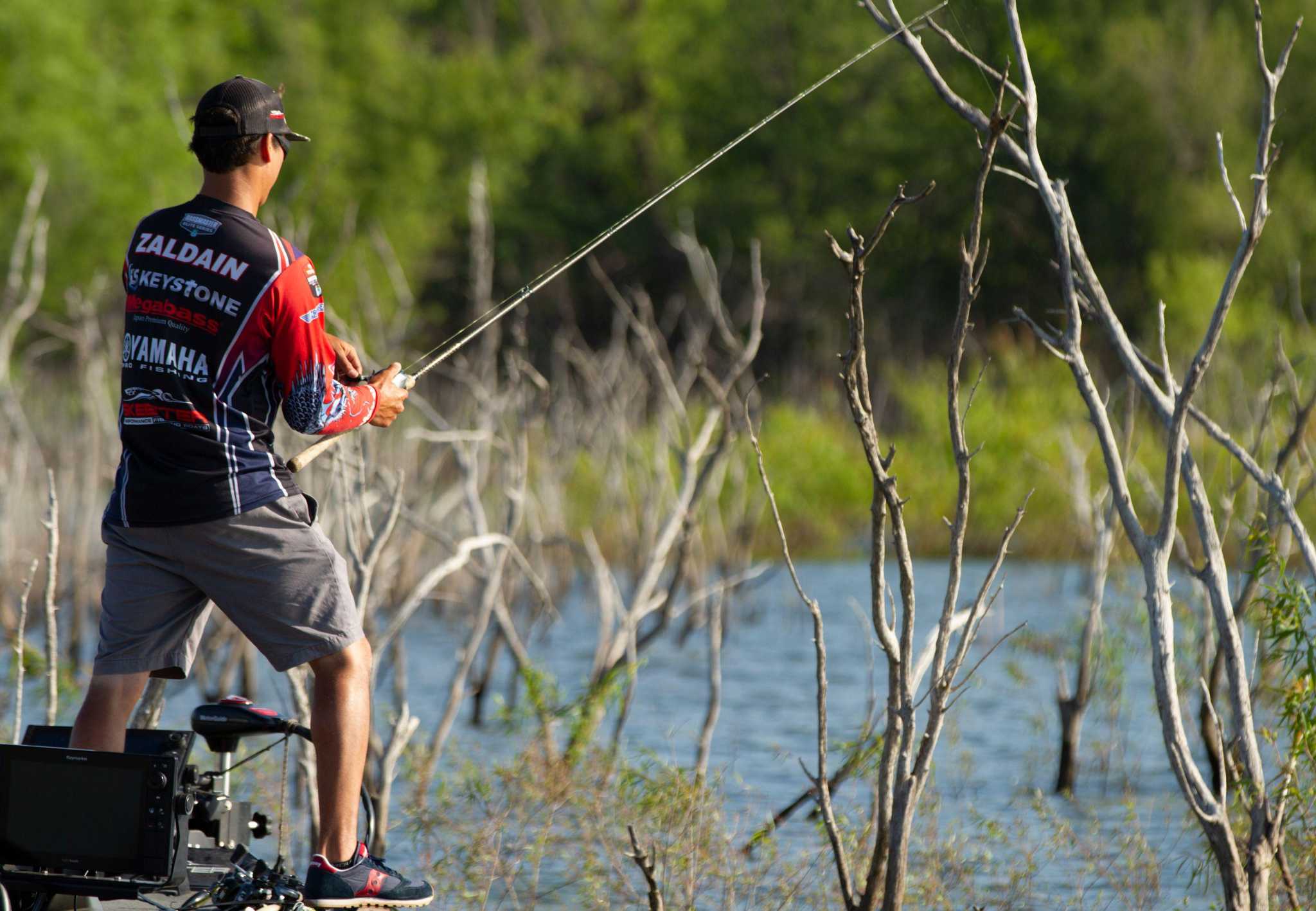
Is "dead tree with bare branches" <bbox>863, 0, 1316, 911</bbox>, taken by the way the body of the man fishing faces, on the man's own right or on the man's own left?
on the man's own right

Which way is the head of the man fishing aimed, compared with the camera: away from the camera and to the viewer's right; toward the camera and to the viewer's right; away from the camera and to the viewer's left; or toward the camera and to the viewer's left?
away from the camera and to the viewer's right

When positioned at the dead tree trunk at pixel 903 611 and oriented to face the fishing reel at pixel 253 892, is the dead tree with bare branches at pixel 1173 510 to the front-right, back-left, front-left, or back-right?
back-left

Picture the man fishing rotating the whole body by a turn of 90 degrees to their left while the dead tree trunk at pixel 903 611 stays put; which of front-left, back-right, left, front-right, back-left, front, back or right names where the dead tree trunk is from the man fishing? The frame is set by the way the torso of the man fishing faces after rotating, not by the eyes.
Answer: back-right

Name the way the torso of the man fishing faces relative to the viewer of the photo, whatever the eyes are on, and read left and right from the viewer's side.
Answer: facing away from the viewer and to the right of the viewer
